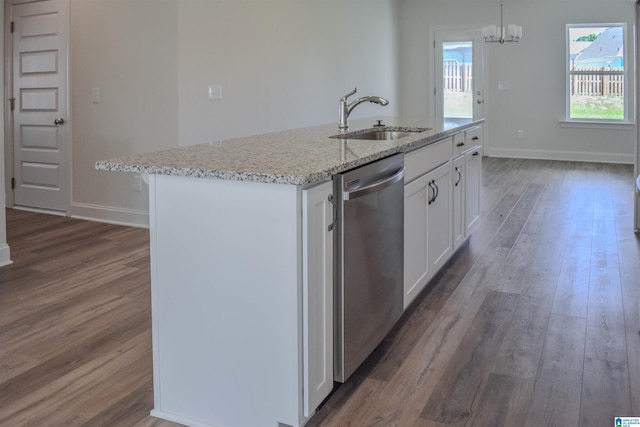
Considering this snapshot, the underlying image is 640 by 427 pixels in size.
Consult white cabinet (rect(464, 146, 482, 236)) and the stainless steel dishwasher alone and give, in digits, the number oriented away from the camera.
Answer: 0

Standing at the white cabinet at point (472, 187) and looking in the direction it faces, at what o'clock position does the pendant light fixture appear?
The pendant light fixture is roughly at 9 o'clock from the white cabinet.

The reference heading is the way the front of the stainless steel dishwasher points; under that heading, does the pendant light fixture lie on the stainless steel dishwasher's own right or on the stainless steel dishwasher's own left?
on the stainless steel dishwasher's own left

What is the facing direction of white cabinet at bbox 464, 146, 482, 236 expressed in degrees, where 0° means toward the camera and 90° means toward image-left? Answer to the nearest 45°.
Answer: approximately 270°

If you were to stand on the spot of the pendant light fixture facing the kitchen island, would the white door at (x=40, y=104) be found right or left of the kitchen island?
right

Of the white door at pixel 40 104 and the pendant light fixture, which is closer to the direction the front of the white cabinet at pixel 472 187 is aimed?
the pendant light fixture
